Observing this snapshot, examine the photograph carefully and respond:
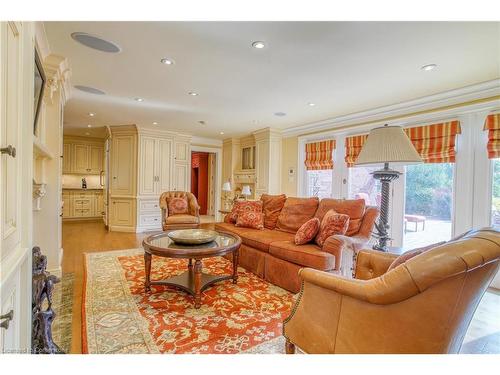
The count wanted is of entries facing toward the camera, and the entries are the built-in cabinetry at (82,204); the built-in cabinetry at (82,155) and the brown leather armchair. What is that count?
2

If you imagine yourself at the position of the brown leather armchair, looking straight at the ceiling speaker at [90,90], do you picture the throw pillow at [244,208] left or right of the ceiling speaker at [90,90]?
right

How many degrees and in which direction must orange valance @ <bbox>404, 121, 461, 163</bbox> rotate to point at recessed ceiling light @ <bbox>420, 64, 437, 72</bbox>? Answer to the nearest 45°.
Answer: approximately 45° to its left

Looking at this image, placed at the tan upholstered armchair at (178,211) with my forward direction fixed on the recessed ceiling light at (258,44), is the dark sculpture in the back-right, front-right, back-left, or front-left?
front-right

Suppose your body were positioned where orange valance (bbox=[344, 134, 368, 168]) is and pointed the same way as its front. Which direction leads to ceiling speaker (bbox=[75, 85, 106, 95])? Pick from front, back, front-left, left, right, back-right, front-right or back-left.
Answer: front

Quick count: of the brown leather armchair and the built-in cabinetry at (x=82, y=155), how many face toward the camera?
1

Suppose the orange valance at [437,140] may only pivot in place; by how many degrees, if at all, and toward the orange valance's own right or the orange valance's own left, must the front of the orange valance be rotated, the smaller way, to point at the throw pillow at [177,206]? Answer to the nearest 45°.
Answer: approximately 45° to the orange valance's own right

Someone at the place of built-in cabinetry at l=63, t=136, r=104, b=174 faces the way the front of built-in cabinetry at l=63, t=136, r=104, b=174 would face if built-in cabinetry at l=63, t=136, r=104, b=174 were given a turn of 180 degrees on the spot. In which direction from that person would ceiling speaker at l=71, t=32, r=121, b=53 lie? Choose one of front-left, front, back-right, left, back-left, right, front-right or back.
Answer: back

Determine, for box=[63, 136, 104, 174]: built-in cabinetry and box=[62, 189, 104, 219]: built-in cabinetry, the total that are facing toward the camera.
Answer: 2

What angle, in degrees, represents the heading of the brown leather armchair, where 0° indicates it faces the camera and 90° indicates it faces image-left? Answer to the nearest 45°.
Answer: approximately 135°

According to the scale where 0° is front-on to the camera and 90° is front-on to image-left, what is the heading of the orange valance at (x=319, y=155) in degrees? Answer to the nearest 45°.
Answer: approximately 45°

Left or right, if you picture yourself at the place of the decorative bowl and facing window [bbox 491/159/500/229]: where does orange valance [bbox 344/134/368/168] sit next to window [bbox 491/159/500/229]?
left

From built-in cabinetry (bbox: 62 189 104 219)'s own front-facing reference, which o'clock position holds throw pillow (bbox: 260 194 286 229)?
The throw pillow is roughly at 11 o'clock from the built-in cabinetry.

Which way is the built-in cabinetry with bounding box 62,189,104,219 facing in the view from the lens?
facing the viewer

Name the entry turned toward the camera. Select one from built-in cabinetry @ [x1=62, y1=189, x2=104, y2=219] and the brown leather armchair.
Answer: the built-in cabinetry

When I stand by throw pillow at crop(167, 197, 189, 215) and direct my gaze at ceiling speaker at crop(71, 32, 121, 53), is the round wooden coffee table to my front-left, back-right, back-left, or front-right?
front-left

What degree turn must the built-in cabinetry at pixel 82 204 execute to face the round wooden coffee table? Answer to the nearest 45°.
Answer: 0° — it already faces it

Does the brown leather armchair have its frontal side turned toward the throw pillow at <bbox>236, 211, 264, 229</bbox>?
yes

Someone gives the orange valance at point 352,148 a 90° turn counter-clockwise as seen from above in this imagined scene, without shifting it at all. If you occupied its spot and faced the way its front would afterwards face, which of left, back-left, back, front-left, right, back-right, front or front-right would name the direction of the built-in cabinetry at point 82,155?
back-right

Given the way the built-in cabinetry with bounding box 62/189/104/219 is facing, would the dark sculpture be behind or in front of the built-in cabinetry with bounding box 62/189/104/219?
in front

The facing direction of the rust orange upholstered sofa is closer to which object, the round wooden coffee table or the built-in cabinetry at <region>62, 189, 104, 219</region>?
the round wooden coffee table
